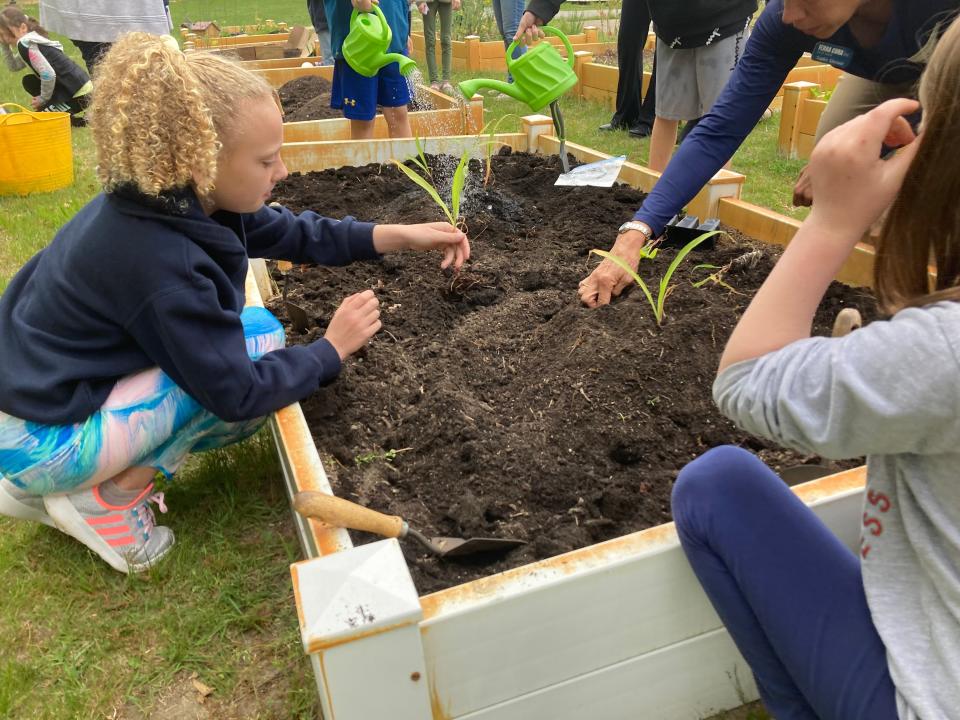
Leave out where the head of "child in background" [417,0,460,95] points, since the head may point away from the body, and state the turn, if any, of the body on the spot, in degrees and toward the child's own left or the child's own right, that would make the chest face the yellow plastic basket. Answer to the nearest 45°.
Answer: approximately 45° to the child's own right

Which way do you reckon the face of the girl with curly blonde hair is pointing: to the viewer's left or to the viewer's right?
to the viewer's right

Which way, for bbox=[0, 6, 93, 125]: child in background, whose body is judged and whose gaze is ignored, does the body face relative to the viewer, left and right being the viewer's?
facing to the left of the viewer

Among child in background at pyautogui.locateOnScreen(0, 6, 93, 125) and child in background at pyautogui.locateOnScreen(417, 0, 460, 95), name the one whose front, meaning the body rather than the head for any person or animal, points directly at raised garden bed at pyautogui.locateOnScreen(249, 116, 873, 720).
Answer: child in background at pyautogui.locateOnScreen(417, 0, 460, 95)

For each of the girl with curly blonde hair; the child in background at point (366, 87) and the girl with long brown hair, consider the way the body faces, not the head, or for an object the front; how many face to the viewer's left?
1

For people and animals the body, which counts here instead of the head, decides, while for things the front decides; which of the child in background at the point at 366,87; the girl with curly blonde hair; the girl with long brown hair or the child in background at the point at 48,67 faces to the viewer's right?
the girl with curly blonde hair

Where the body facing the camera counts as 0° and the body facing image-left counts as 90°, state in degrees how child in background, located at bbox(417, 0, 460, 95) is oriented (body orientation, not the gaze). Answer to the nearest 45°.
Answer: approximately 0°

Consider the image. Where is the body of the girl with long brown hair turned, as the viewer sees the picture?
to the viewer's left

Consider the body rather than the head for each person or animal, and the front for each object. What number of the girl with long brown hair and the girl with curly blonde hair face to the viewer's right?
1

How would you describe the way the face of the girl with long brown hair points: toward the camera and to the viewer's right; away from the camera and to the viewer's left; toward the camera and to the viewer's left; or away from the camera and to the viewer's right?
away from the camera and to the viewer's left

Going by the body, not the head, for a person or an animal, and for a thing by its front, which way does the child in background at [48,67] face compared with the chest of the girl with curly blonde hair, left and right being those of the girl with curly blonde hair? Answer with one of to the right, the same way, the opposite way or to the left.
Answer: the opposite way

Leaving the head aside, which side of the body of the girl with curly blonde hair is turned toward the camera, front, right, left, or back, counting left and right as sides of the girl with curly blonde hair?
right

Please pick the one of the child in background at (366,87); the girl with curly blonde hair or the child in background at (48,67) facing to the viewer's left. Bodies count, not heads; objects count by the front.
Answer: the child in background at (48,67)

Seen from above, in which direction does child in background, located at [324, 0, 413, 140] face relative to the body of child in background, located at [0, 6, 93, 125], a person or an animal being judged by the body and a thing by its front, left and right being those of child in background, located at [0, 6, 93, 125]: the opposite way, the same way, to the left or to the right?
to the left

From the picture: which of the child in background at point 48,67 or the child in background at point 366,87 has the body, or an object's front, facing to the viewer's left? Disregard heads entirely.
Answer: the child in background at point 48,67
